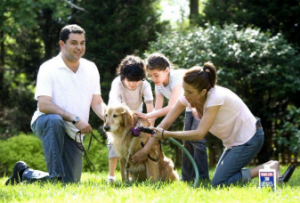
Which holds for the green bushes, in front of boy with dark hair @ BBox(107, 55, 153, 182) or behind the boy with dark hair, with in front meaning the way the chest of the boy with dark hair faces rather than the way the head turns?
behind

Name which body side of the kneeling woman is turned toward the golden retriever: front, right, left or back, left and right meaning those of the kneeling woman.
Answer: front

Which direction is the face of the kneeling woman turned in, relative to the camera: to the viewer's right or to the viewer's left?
to the viewer's left

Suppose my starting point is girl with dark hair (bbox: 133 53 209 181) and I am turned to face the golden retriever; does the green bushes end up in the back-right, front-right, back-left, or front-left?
back-right

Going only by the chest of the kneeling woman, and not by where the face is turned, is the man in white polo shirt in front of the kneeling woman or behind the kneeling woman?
in front

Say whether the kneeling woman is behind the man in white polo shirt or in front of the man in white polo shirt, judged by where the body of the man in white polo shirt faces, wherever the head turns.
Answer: in front

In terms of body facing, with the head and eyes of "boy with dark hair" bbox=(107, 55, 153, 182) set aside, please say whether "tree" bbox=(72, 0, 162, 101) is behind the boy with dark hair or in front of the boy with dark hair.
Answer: behind

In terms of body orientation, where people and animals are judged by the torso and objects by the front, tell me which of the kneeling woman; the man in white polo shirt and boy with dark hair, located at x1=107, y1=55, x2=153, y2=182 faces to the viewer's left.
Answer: the kneeling woman

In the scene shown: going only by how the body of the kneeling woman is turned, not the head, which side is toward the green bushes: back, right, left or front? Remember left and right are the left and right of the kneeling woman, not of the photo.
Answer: right

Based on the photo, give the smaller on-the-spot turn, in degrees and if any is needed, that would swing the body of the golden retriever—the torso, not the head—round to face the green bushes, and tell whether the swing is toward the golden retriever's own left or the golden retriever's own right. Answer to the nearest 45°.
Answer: approximately 180°

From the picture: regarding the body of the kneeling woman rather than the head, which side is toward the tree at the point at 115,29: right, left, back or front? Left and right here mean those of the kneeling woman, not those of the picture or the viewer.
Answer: right

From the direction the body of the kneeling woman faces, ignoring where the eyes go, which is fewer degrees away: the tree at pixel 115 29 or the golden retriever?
the golden retriever

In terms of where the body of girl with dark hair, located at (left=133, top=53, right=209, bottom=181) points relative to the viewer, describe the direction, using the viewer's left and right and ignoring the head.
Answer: facing the viewer and to the left of the viewer

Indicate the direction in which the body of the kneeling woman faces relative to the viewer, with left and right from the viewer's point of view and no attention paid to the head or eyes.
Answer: facing to the left of the viewer
